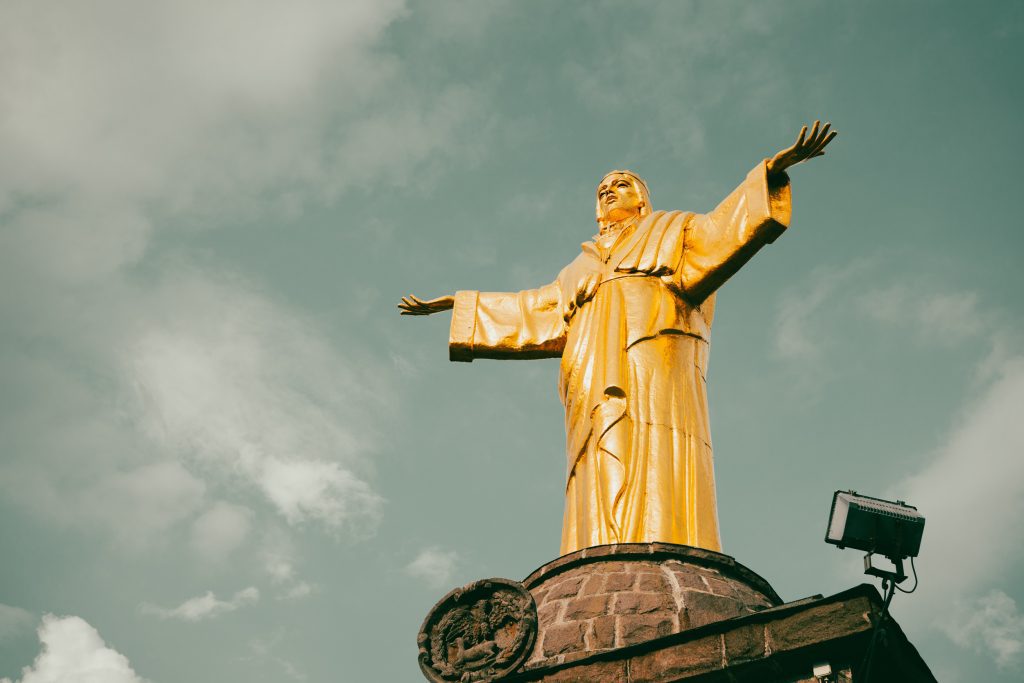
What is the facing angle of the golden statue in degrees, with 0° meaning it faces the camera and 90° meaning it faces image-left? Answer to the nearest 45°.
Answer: approximately 45°
